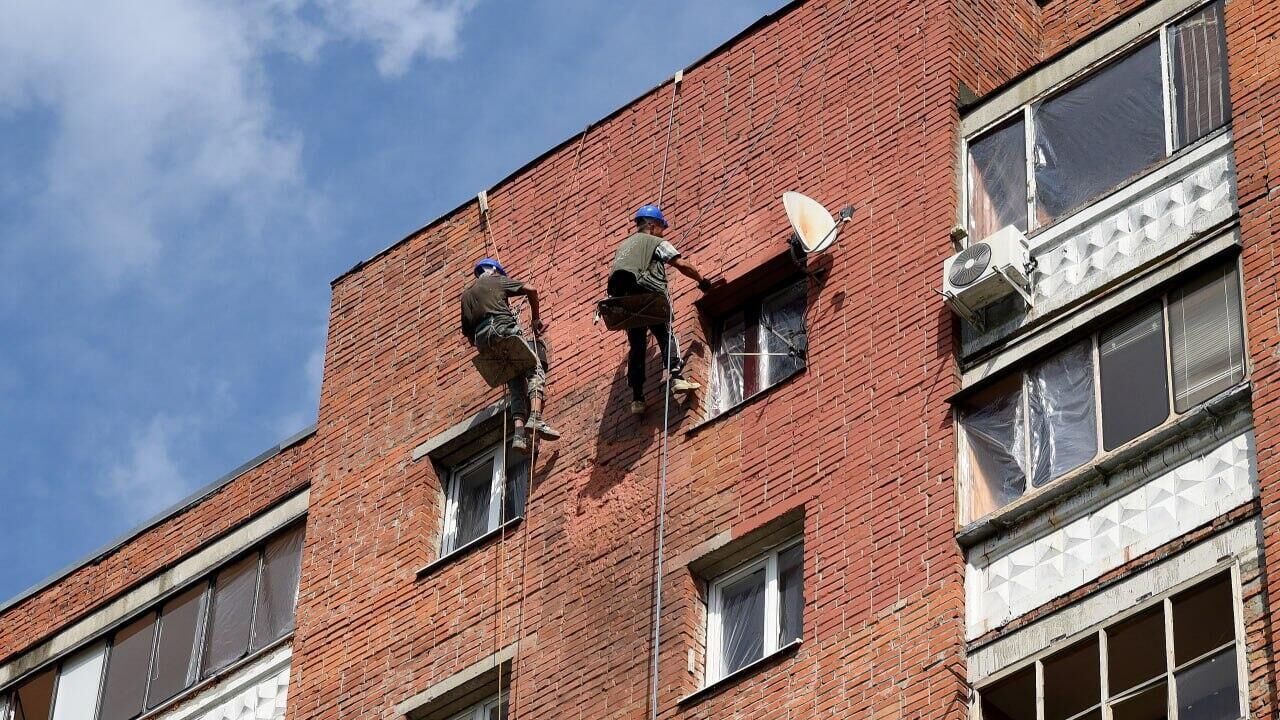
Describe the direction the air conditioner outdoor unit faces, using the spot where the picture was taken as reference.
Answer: facing the viewer and to the left of the viewer

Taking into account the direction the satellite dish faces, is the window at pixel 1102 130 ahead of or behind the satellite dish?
ahead

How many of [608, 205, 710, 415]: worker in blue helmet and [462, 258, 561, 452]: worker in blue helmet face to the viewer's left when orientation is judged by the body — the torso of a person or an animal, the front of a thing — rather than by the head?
0

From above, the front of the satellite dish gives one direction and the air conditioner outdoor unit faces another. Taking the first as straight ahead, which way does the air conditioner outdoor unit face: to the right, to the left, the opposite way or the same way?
to the right

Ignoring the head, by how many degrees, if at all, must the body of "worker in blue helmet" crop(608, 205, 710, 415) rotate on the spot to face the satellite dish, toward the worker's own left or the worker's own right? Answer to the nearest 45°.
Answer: approximately 90° to the worker's own right

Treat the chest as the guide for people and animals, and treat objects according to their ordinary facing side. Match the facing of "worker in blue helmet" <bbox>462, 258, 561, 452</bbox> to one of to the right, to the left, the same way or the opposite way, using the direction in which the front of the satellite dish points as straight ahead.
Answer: to the left

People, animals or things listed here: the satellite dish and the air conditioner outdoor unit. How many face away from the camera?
0

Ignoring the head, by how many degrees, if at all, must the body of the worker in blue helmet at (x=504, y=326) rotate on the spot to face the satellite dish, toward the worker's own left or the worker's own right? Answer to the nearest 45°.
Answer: approximately 90° to the worker's own right

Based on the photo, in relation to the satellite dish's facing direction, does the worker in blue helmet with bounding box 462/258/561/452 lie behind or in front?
behind

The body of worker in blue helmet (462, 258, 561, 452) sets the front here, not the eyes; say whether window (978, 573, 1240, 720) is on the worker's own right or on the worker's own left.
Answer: on the worker's own right

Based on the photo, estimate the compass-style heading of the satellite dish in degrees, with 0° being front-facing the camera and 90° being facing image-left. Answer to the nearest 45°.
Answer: approximately 315°

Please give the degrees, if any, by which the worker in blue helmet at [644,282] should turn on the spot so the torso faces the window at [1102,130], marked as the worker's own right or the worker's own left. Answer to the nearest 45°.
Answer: approximately 90° to the worker's own right
